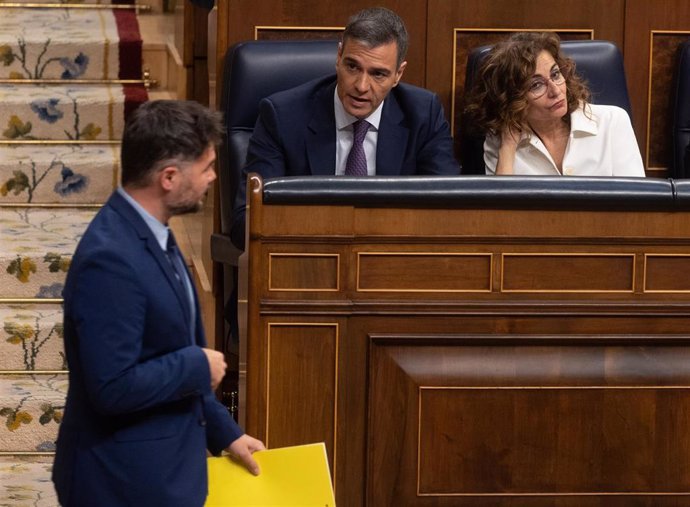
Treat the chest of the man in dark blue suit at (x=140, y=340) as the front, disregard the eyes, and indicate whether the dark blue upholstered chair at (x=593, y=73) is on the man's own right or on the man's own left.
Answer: on the man's own left

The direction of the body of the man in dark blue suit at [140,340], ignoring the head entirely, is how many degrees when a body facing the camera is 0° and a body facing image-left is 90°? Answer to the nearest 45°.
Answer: approximately 270°

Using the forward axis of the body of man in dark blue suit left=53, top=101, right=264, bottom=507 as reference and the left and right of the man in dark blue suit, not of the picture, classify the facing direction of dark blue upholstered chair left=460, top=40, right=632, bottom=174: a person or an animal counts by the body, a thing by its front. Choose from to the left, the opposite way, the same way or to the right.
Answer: to the right

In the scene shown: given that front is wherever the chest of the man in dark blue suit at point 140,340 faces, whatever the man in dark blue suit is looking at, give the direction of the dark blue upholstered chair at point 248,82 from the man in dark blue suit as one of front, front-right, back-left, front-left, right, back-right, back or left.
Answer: left

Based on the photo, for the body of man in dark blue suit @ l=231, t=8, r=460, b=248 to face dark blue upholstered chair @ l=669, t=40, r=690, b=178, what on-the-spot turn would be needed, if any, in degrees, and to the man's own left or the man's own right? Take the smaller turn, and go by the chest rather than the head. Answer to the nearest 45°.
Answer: approximately 135° to the man's own left

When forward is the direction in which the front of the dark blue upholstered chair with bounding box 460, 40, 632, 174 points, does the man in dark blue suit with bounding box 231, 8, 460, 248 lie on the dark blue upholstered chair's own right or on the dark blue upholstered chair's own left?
on the dark blue upholstered chair's own right

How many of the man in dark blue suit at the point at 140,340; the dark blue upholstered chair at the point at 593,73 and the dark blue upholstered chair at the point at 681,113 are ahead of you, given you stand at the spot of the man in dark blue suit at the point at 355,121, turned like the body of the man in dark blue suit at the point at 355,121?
1

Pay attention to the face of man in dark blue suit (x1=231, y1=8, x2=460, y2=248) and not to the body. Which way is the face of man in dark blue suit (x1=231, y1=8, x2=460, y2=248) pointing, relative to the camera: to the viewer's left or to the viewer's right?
to the viewer's left

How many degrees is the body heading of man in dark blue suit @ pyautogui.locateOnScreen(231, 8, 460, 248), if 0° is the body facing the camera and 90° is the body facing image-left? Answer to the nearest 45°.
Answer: approximately 0°

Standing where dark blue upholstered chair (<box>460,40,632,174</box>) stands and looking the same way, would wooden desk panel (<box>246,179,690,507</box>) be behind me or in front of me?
in front

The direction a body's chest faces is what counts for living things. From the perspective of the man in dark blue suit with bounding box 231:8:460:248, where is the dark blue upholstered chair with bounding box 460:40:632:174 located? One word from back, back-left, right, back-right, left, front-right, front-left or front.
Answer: back-left
